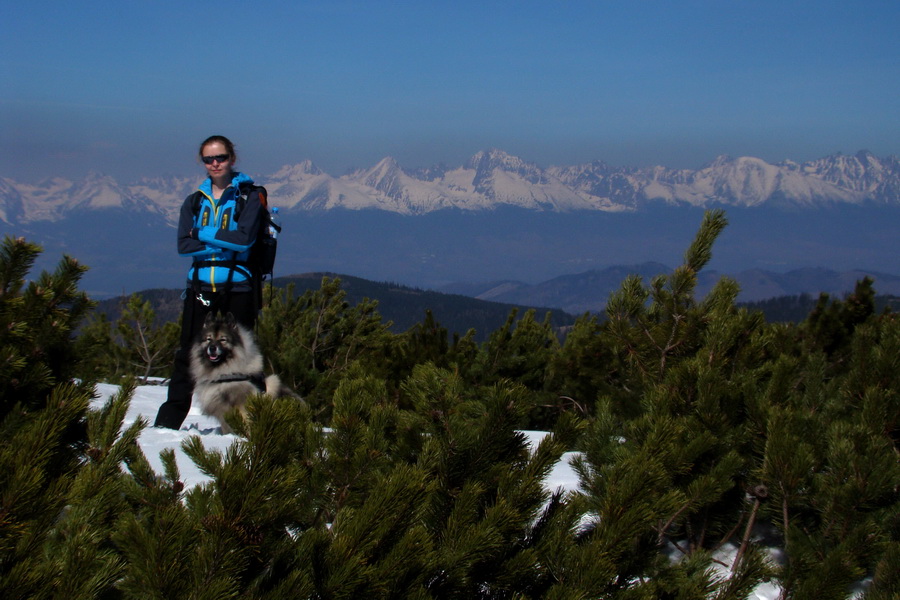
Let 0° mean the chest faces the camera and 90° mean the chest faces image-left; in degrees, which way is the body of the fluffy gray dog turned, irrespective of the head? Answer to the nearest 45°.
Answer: approximately 45°
